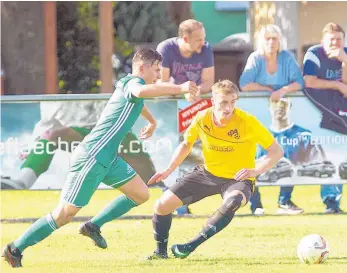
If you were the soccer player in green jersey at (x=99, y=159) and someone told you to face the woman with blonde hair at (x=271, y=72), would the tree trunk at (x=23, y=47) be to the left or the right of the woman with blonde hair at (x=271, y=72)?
left

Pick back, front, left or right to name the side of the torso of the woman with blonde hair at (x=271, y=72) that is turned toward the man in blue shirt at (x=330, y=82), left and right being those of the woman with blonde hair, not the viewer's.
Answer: left

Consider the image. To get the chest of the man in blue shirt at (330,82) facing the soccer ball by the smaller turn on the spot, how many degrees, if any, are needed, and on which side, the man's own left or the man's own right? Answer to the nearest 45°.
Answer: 0° — they already face it

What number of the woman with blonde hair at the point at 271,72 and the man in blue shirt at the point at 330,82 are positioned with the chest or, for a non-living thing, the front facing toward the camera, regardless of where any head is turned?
2

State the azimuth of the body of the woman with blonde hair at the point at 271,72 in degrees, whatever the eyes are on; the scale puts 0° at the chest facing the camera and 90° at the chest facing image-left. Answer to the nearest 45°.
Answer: approximately 0°
